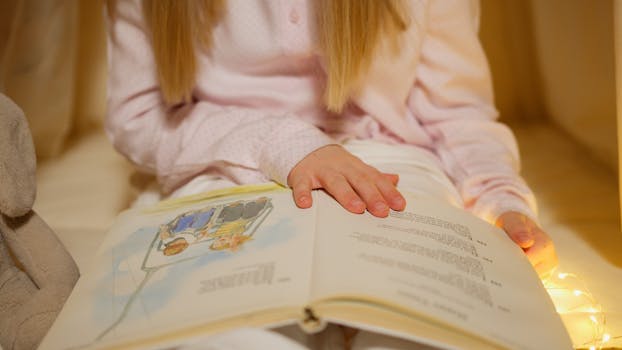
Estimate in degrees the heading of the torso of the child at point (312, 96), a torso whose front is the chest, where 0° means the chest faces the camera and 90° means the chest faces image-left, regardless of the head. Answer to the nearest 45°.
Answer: approximately 0°
